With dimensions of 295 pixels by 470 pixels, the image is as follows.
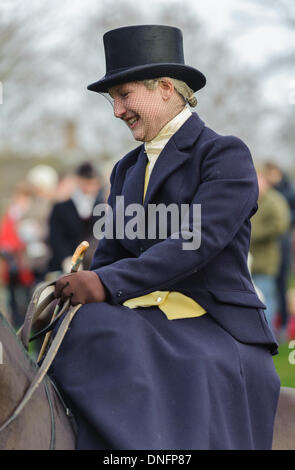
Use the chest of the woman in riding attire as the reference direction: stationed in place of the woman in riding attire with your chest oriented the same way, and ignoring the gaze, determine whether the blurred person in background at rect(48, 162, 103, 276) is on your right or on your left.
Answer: on your right

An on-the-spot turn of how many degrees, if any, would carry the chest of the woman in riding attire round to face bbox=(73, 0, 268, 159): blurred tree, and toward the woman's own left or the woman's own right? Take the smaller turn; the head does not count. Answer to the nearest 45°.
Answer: approximately 135° to the woman's own right

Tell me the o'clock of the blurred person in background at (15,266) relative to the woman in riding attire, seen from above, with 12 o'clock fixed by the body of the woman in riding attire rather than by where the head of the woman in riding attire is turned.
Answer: The blurred person in background is roughly at 4 o'clock from the woman in riding attire.

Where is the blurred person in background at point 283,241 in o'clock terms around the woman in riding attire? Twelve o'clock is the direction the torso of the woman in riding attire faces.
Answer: The blurred person in background is roughly at 5 o'clock from the woman in riding attire.

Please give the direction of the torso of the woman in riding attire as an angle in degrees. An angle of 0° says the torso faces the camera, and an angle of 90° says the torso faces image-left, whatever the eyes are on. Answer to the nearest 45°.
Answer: approximately 45°

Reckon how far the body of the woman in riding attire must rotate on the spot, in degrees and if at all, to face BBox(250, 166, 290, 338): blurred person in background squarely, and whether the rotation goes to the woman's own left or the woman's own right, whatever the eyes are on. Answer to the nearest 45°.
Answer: approximately 135° to the woman's own right

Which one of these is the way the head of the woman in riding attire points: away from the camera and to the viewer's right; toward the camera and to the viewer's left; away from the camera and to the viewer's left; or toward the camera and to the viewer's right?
toward the camera and to the viewer's left
